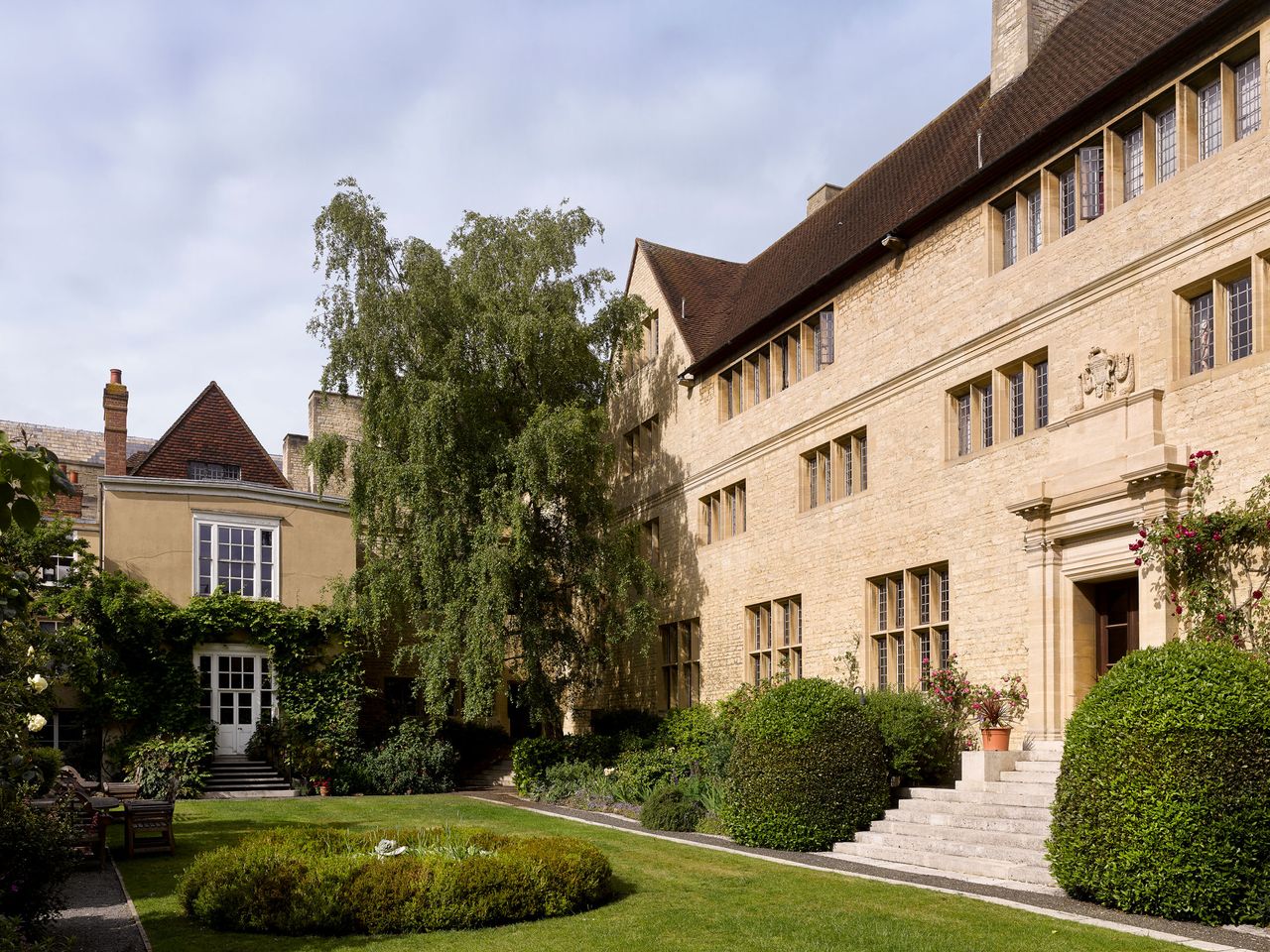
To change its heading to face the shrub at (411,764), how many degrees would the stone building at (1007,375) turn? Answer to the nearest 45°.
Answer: approximately 90° to its right

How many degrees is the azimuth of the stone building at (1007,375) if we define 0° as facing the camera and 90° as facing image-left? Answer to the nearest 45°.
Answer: approximately 45°

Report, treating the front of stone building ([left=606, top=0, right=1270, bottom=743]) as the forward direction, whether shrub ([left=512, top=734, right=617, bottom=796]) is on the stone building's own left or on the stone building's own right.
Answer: on the stone building's own right

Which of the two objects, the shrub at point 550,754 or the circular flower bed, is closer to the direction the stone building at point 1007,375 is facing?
the circular flower bed
